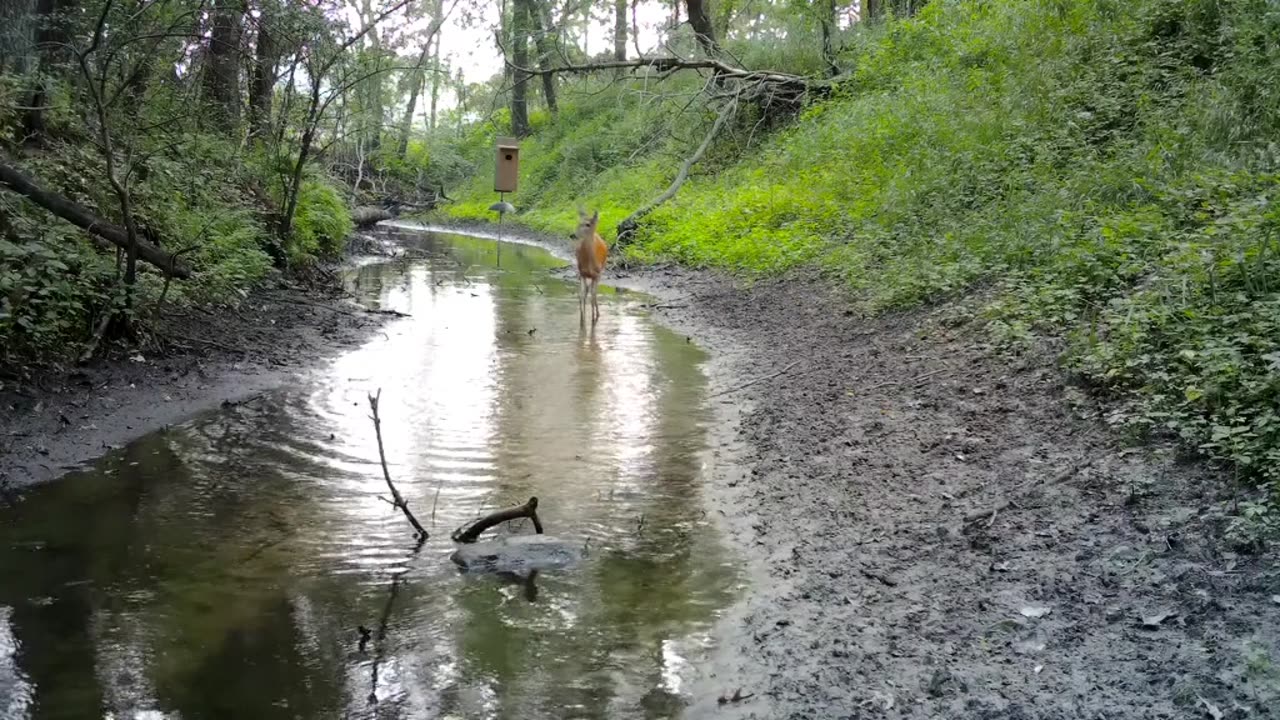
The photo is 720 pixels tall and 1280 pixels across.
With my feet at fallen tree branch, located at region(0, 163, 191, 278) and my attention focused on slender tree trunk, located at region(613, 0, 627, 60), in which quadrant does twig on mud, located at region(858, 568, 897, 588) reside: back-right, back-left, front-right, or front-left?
back-right

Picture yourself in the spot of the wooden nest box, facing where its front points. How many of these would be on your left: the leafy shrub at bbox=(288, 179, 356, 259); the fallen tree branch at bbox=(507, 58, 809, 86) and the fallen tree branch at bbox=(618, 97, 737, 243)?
2

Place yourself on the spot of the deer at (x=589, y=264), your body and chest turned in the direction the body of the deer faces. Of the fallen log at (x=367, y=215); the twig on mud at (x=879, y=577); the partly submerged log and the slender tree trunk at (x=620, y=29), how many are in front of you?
2

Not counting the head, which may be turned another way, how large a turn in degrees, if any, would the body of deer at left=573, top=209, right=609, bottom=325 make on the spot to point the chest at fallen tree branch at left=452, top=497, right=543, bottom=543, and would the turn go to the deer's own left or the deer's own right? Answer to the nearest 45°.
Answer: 0° — it already faces it

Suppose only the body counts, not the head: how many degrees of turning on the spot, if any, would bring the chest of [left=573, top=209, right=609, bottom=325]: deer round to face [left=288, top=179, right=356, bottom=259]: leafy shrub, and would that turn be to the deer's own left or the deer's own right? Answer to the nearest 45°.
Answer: approximately 135° to the deer's own right

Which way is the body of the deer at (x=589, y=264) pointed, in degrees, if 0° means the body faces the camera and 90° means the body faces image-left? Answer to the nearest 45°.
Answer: approximately 0°

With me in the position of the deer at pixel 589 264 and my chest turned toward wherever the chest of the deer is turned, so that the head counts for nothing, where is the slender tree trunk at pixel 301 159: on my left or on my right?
on my right

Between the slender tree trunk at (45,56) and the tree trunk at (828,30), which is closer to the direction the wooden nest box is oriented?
the slender tree trunk

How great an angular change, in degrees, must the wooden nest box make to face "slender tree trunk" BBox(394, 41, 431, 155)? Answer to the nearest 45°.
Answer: approximately 135° to its right

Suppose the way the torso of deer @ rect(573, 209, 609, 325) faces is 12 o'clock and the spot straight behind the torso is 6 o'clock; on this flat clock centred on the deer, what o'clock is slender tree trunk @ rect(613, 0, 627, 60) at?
The slender tree trunk is roughly at 6 o'clock from the deer.

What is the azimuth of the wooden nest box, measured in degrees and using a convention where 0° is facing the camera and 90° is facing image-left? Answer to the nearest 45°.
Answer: approximately 0°

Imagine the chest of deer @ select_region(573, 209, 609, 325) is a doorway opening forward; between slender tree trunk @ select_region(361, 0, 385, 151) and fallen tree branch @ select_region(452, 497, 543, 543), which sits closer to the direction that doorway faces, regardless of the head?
the fallen tree branch
